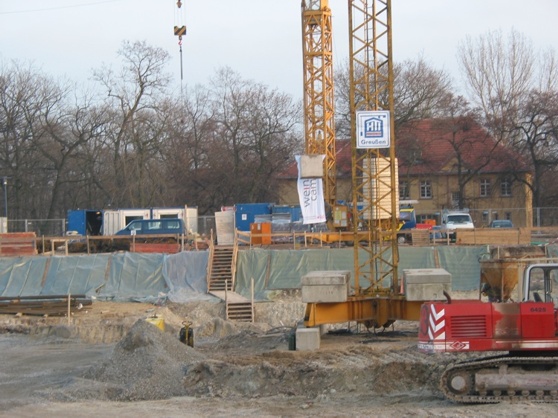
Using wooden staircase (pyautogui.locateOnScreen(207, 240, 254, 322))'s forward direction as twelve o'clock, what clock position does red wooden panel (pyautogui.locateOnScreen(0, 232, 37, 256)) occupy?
The red wooden panel is roughly at 4 o'clock from the wooden staircase.

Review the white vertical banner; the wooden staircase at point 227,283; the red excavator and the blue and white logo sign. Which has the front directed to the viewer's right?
the red excavator

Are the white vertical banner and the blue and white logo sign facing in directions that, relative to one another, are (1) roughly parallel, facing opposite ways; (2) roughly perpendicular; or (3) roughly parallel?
roughly parallel

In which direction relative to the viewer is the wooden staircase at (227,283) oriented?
toward the camera

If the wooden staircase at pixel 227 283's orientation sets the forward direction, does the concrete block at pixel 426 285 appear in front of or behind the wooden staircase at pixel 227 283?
in front

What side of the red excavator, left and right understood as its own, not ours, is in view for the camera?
right

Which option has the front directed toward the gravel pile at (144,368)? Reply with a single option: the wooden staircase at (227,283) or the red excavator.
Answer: the wooden staircase

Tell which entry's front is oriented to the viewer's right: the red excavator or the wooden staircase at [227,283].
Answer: the red excavator

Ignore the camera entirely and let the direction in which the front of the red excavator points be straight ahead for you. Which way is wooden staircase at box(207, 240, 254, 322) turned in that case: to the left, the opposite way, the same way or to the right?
to the right

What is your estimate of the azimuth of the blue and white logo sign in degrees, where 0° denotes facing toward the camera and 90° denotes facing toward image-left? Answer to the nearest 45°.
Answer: approximately 0°

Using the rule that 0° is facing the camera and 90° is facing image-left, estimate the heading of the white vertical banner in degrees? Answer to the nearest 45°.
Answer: approximately 0°

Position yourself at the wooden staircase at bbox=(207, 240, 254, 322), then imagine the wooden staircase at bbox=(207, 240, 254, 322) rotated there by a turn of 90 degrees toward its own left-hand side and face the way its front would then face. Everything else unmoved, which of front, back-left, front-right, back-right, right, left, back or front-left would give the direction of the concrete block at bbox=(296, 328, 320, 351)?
right
